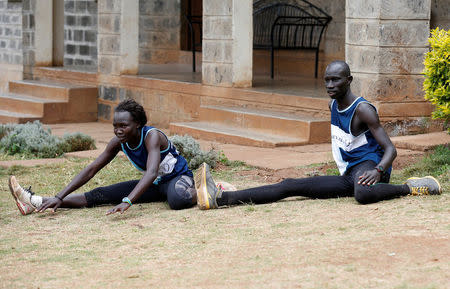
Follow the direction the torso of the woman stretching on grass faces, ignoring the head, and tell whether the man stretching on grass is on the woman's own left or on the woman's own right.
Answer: on the woman's own left

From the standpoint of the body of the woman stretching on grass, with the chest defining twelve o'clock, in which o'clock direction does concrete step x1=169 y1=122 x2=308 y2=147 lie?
The concrete step is roughly at 5 o'clock from the woman stretching on grass.

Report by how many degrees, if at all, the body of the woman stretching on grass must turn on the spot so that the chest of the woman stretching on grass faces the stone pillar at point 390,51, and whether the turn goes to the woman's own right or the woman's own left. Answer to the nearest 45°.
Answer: approximately 180°

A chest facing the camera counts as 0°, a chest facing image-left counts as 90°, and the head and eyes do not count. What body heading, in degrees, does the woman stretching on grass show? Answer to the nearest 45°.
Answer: approximately 45°

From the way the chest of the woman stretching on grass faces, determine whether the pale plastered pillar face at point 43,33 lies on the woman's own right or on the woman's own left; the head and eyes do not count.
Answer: on the woman's own right

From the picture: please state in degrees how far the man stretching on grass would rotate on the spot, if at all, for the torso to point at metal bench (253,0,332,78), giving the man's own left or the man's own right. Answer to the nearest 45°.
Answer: approximately 135° to the man's own right

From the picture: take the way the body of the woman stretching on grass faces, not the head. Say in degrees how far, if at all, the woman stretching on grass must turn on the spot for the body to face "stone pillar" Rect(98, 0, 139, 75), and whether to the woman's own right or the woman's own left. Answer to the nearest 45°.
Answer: approximately 135° to the woman's own right

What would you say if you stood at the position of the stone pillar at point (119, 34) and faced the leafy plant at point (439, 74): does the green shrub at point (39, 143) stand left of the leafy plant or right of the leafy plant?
right
